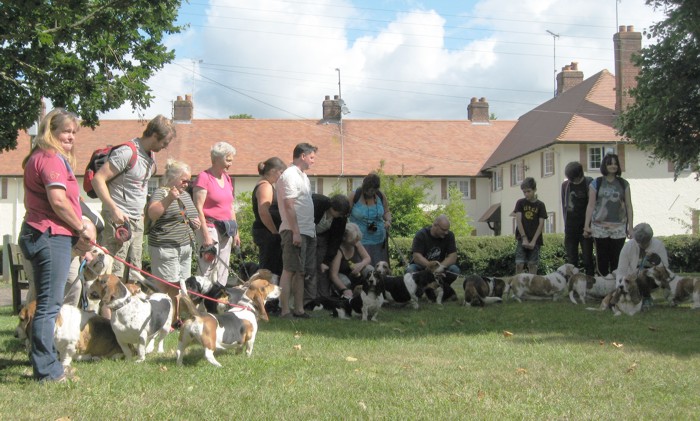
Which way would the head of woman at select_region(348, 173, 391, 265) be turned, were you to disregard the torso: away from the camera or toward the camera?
toward the camera

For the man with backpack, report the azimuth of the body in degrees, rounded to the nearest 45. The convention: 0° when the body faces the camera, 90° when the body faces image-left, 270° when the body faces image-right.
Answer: approximately 315°

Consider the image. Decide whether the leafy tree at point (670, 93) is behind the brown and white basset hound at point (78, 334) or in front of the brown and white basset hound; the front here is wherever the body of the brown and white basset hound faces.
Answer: behind

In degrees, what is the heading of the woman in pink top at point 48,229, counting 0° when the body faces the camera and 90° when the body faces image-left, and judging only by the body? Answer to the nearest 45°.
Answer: approximately 270°

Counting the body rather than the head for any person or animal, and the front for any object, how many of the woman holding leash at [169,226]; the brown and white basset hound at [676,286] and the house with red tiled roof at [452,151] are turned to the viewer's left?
1

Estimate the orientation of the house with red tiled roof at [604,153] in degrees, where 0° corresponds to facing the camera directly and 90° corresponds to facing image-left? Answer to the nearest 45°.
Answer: approximately 45°

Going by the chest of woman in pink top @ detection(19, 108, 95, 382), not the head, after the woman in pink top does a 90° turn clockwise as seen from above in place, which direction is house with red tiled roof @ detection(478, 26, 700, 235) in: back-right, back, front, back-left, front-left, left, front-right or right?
back-left

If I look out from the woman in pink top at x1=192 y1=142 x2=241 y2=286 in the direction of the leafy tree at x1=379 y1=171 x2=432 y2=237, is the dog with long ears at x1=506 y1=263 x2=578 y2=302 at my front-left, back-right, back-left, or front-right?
front-right

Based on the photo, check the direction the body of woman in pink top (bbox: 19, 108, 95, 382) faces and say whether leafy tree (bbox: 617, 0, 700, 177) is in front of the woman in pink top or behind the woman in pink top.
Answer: in front

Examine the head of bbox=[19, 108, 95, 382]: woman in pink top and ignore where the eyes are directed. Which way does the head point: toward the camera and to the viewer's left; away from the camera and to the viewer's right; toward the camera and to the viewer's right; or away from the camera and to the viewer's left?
toward the camera and to the viewer's right

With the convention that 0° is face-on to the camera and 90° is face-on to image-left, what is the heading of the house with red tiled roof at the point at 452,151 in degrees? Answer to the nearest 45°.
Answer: approximately 0°

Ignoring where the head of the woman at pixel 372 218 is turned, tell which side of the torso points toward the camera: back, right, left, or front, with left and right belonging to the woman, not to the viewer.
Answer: front

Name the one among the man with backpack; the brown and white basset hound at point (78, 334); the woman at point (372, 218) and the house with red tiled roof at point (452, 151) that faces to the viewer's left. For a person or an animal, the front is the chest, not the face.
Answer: the brown and white basset hound
